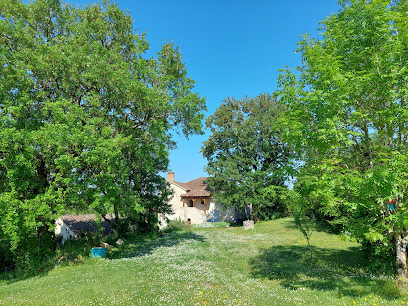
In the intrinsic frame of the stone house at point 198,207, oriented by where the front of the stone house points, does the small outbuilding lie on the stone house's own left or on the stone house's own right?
on the stone house's own right

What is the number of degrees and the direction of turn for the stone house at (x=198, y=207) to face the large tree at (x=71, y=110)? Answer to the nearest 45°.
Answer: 0° — it already faces it

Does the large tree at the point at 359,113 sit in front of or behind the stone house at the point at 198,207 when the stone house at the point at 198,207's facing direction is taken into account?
in front

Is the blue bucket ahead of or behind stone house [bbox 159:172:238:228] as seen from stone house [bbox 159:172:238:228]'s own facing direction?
ahead

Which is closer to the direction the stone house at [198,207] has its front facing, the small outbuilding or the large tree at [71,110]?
the large tree

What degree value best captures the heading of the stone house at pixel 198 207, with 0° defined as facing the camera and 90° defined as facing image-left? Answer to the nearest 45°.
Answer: approximately 0°

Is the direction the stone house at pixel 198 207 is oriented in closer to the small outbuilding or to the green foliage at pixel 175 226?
the green foliage

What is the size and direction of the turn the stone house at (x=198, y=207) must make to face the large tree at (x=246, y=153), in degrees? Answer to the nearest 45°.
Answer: approximately 45° to its left
